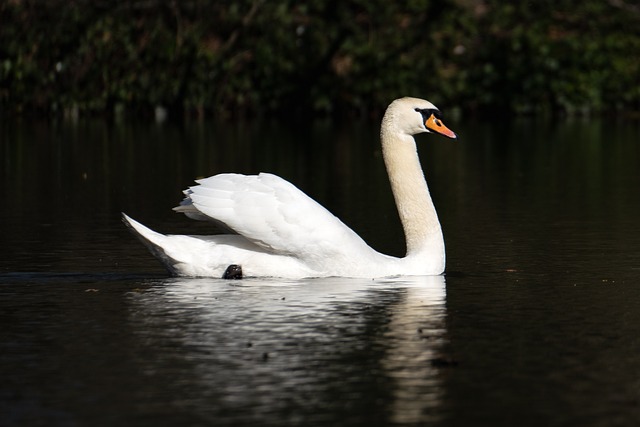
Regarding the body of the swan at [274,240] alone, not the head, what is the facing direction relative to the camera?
to the viewer's right
